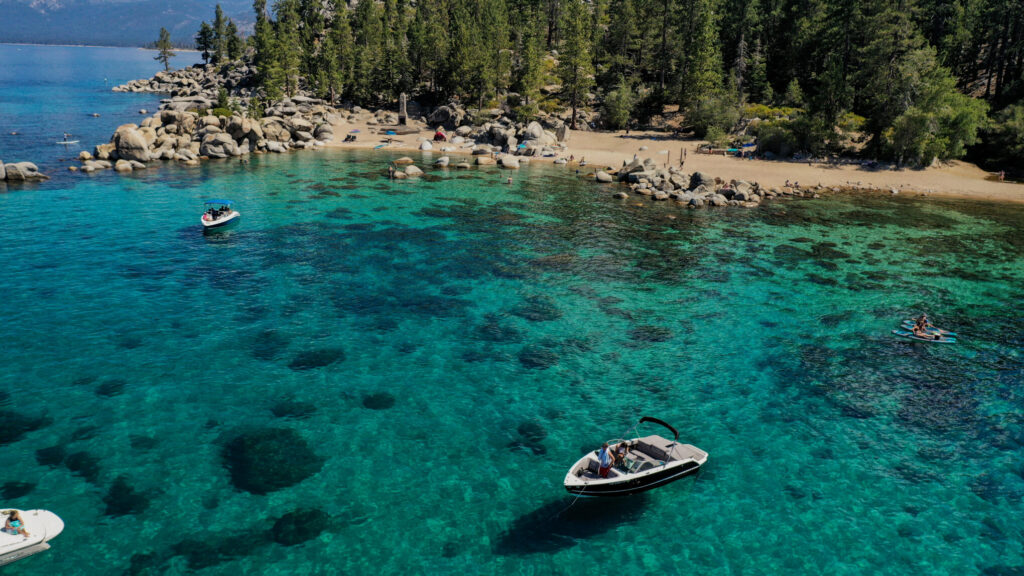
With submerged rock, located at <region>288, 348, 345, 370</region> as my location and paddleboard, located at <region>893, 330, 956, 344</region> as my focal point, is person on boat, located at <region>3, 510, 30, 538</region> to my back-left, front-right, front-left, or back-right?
back-right

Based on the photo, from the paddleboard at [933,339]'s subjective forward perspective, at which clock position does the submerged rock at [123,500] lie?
The submerged rock is roughly at 10 o'clock from the paddleboard.

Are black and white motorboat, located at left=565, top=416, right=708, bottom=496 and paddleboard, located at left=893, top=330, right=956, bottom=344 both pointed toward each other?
no

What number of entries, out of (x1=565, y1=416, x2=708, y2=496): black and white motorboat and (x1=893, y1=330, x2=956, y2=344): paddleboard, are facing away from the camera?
0

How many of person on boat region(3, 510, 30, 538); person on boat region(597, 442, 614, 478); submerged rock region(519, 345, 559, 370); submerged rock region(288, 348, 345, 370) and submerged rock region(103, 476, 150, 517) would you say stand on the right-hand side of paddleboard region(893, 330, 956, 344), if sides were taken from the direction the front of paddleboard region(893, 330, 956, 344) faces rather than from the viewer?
0

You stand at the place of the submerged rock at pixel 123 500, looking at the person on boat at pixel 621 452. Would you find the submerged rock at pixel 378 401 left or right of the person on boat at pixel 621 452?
left

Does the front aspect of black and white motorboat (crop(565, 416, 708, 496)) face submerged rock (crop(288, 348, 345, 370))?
no

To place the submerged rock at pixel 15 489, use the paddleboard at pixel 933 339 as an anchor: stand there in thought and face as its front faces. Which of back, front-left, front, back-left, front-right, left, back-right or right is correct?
front-left

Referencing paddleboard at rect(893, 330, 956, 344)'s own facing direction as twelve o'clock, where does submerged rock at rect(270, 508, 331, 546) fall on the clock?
The submerged rock is roughly at 10 o'clock from the paddleboard.

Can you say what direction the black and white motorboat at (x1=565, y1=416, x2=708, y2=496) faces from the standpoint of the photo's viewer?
facing the viewer and to the left of the viewer
